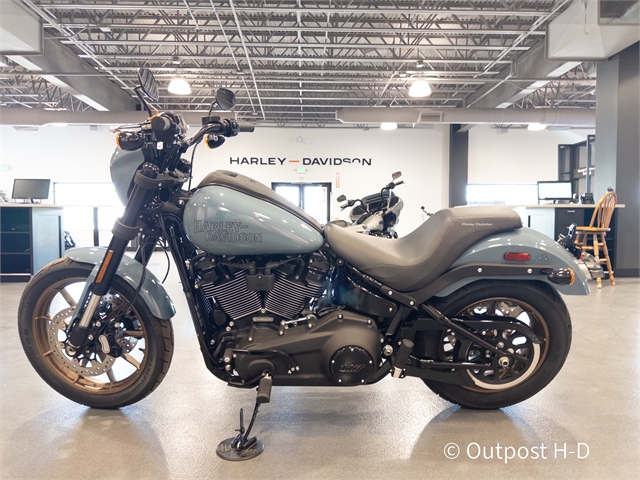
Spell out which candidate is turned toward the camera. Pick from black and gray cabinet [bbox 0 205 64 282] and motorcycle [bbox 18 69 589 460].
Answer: the black and gray cabinet

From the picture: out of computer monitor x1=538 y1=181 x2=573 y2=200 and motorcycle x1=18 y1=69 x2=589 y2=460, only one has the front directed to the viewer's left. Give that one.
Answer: the motorcycle

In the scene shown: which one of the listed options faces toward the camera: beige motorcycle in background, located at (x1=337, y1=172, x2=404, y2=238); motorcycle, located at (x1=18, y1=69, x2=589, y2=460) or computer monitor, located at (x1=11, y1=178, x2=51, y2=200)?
the computer monitor

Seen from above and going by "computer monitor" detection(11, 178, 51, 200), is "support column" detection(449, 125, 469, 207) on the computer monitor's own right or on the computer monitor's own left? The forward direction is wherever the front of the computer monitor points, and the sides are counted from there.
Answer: on the computer monitor's own left

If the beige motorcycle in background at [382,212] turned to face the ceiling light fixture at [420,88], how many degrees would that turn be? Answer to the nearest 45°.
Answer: approximately 45° to its left

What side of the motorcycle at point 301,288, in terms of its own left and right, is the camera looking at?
left

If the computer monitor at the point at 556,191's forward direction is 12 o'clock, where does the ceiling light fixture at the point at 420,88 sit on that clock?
The ceiling light fixture is roughly at 2 o'clock from the computer monitor.

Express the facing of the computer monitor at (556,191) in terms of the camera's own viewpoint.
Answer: facing the viewer

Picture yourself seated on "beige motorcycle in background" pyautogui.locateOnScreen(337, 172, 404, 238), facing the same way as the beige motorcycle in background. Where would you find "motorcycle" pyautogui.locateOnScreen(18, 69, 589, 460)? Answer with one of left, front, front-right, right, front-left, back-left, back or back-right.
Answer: back-right

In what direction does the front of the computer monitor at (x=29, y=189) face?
toward the camera

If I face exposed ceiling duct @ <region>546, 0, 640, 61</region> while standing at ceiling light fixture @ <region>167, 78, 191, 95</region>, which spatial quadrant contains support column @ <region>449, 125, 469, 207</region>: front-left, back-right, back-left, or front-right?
front-left

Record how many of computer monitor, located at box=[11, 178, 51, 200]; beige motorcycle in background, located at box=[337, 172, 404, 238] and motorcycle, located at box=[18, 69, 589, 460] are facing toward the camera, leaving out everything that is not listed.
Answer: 1

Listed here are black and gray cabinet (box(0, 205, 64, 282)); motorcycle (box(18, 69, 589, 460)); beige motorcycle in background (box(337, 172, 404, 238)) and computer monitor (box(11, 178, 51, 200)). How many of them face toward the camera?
2

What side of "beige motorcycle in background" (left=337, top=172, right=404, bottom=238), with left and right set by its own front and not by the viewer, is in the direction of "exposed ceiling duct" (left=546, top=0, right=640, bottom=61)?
front

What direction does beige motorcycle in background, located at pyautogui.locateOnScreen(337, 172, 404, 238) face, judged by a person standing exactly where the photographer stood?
facing away from the viewer and to the right of the viewer

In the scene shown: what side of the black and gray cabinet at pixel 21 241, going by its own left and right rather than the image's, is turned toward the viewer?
front
